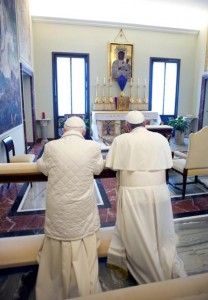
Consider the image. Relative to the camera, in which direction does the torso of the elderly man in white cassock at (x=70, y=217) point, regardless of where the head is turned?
away from the camera

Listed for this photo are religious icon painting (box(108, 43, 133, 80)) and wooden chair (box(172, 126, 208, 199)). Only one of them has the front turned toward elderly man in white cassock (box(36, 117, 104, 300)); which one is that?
the religious icon painting

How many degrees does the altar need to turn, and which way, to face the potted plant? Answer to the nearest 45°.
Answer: approximately 90° to its left

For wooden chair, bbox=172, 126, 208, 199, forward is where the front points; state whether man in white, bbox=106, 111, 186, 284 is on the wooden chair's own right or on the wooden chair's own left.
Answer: on the wooden chair's own left

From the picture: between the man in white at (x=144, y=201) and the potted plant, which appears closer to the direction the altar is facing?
the man in white

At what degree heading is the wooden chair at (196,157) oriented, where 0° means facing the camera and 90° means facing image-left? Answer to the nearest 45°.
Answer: approximately 135°

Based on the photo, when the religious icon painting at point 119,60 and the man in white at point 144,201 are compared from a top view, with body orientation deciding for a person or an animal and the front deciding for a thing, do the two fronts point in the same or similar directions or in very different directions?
very different directions

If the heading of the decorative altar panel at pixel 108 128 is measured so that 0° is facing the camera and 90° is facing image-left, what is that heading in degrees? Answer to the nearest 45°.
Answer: approximately 0°

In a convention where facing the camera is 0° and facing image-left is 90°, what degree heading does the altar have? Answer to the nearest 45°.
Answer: approximately 0°

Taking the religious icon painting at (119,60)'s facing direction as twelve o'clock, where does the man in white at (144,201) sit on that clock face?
The man in white is roughly at 12 o'clock from the religious icon painting.

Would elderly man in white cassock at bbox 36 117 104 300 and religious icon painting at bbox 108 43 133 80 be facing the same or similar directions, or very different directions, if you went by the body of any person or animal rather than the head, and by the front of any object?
very different directions
